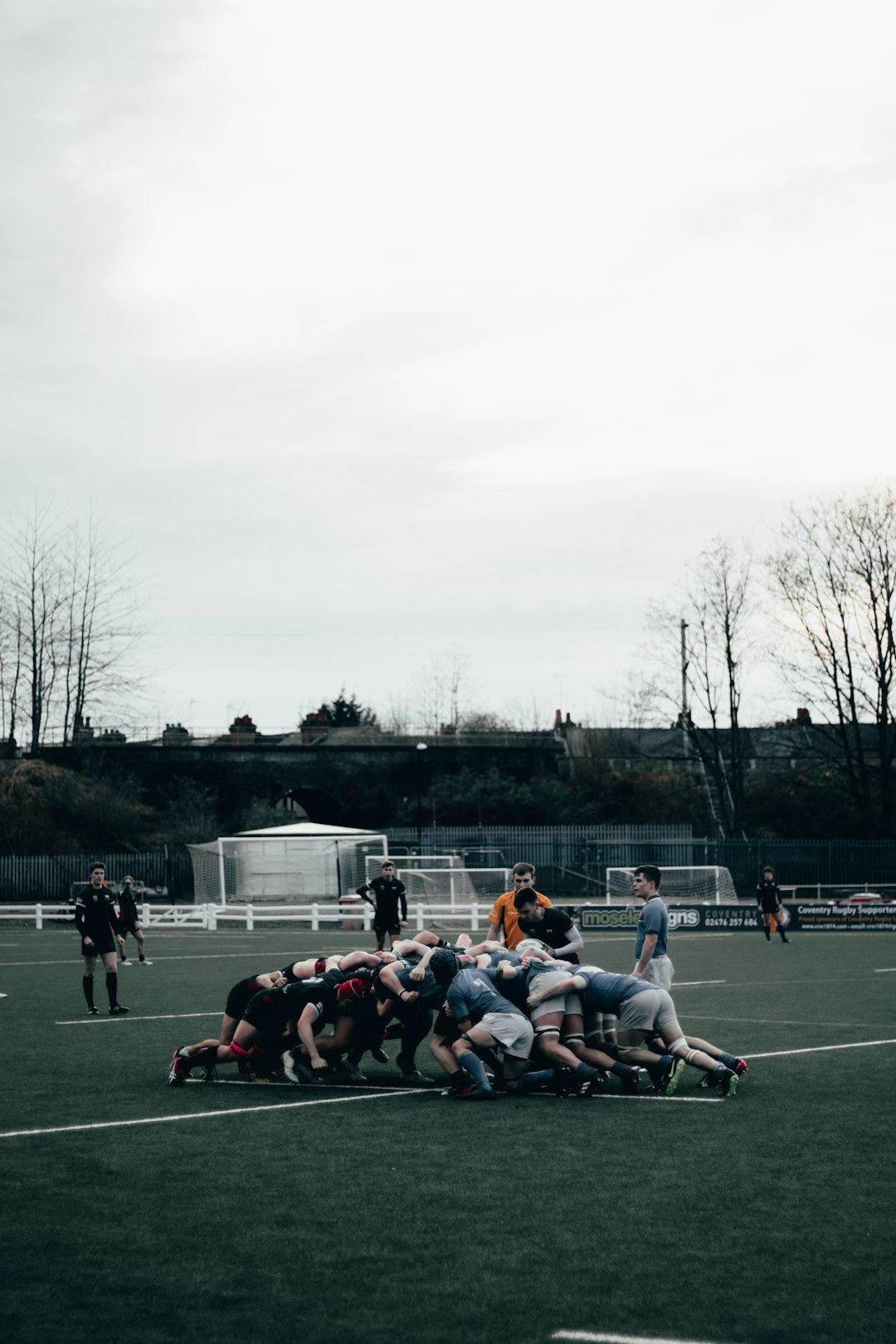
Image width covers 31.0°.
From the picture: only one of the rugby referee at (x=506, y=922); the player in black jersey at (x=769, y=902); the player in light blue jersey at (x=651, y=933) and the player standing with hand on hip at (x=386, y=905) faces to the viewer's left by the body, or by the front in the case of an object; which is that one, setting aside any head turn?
the player in light blue jersey

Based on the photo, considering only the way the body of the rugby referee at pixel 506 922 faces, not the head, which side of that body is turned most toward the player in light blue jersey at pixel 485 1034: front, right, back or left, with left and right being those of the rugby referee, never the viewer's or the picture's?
front

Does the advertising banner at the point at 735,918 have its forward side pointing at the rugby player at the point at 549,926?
yes

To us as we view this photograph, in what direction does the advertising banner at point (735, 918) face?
facing the viewer

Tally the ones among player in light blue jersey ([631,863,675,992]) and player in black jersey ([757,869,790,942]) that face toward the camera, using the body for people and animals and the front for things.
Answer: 1

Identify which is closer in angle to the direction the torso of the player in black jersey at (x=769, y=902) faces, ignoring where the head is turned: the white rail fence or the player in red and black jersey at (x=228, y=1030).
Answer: the player in red and black jersey

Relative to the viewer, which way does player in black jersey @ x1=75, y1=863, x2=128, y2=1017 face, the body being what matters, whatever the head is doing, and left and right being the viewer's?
facing the viewer and to the right of the viewer

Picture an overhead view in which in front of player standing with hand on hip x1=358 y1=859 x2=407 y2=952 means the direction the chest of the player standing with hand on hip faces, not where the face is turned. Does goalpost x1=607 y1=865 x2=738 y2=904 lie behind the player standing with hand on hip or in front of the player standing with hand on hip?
behind

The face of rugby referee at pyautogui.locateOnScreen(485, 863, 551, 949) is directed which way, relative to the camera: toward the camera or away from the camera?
toward the camera

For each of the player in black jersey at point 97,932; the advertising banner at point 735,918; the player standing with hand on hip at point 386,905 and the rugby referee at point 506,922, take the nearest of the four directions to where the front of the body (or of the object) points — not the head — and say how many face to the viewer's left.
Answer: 0

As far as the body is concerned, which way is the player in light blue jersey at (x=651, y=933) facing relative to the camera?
to the viewer's left

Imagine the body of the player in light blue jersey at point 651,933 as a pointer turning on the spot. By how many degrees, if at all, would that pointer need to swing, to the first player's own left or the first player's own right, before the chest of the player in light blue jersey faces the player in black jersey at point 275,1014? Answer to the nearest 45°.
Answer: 0° — they already face them

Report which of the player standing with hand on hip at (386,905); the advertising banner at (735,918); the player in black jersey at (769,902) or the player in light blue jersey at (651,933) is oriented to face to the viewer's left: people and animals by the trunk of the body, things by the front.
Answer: the player in light blue jersey

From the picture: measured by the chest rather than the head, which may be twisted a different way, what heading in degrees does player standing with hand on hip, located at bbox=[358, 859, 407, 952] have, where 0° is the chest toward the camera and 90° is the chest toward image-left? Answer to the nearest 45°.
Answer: approximately 0°

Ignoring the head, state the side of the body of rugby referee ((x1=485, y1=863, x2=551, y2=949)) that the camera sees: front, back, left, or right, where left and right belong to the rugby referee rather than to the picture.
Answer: front
